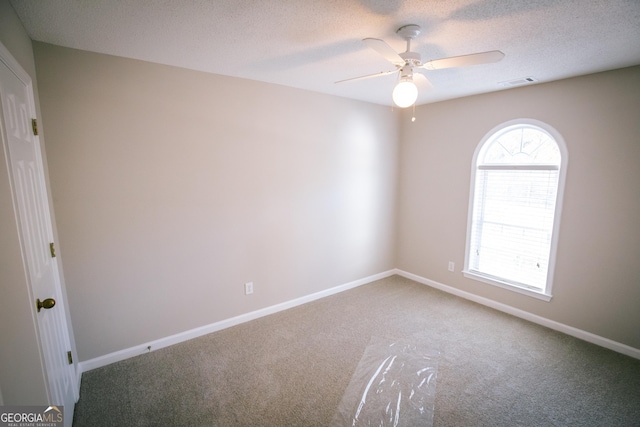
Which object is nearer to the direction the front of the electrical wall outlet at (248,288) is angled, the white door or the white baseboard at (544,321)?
the white baseboard

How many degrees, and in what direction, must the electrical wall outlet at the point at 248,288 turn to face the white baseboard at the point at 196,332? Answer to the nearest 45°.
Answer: approximately 135° to its right

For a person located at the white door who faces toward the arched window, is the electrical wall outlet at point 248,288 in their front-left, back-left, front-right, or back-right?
front-left

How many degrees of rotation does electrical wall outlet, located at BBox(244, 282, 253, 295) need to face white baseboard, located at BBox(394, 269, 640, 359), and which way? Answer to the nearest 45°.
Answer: approximately 45° to its left

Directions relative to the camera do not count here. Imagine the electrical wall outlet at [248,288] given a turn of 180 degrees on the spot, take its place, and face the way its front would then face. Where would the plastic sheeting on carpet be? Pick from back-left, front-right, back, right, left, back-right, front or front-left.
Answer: back

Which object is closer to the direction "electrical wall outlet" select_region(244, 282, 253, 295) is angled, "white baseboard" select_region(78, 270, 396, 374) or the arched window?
the arched window

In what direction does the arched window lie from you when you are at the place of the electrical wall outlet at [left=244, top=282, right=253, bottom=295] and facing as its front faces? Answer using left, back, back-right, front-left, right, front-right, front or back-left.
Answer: front-left

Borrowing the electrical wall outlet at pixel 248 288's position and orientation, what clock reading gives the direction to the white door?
The white door is roughly at 3 o'clock from the electrical wall outlet.
